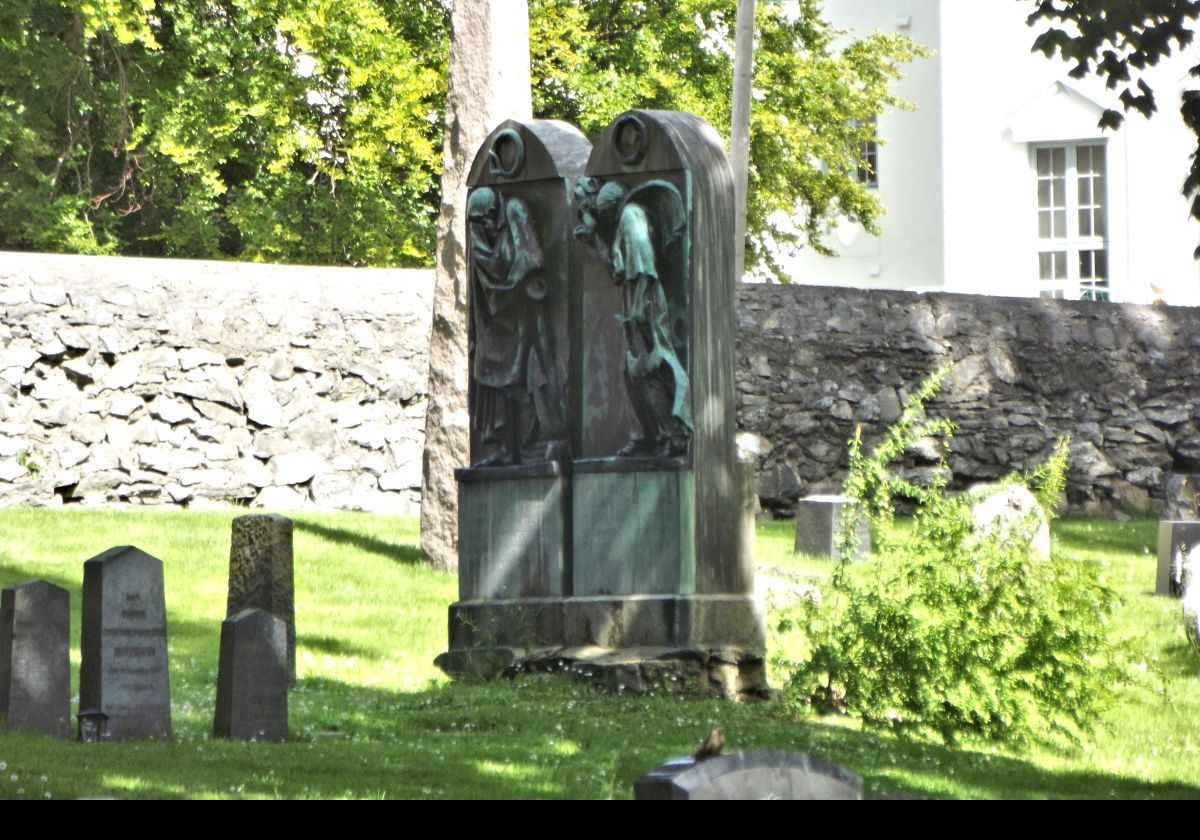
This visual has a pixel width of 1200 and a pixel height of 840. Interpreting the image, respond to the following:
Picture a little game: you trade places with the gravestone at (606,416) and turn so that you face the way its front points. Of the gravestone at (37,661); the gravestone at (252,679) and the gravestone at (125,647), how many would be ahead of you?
3

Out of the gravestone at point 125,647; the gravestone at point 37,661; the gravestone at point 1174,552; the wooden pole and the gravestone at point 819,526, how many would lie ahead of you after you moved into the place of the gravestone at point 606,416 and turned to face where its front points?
2

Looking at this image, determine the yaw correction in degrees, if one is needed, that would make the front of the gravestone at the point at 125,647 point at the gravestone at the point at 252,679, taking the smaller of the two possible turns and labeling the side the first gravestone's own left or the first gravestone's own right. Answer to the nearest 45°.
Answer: approximately 45° to the first gravestone's own left

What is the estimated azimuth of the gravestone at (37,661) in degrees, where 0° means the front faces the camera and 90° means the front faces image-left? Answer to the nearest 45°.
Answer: approximately 315°

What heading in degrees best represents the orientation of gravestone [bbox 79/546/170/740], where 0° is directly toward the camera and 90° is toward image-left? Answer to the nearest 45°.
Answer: approximately 315°

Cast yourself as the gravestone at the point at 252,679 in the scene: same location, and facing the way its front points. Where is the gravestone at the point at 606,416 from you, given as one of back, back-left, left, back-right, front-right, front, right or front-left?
left

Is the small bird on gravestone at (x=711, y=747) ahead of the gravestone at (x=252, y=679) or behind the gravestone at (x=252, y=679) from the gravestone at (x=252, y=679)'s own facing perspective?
ahead

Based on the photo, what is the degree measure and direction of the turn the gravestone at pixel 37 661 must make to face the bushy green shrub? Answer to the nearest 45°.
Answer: approximately 45° to its left

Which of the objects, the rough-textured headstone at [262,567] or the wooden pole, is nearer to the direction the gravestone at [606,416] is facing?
the rough-textured headstone
